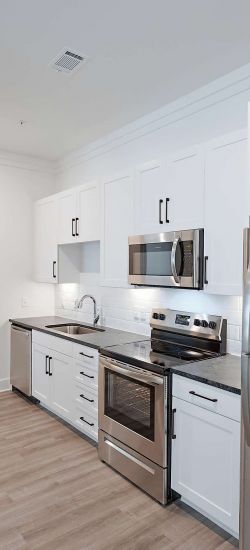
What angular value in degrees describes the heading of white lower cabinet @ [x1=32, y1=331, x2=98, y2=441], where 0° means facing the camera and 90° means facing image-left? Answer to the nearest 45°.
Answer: approximately 45°

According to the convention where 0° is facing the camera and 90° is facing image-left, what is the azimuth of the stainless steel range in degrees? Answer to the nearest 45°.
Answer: approximately 45°

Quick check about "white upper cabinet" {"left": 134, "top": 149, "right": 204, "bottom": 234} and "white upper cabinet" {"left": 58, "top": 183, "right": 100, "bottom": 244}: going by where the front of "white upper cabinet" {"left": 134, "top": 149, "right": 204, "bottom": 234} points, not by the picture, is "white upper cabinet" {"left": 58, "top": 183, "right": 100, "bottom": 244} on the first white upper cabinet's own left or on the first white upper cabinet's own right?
on the first white upper cabinet's own right

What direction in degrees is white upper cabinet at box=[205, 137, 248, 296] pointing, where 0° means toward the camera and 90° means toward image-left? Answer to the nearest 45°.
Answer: approximately 45°

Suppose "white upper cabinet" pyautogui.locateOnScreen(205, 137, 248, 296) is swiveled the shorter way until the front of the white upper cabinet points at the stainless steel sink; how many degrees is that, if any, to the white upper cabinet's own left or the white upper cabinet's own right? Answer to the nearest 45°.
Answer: approximately 90° to the white upper cabinet's own right

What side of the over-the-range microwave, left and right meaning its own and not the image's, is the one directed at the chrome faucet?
right

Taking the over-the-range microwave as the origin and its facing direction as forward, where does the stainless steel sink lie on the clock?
The stainless steel sink is roughly at 3 o'clock from the over-the-range microwave.
